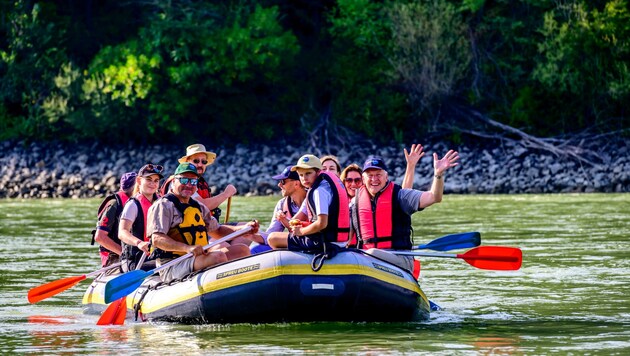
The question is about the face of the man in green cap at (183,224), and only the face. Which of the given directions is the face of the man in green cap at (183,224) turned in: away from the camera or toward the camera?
toward the camera

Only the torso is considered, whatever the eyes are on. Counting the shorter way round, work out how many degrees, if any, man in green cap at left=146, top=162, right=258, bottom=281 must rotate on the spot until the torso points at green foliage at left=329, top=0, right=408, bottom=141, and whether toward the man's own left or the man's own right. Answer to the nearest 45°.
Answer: approximately 135° to the man's own left

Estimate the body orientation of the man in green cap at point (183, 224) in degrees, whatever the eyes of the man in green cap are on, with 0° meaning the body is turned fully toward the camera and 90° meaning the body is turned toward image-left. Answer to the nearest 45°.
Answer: approximately 315°

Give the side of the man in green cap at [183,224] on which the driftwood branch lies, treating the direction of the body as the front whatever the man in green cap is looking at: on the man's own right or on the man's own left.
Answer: on the man's own left

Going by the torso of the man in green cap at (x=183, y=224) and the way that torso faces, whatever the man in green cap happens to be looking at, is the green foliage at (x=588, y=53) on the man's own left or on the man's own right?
on the man's own left

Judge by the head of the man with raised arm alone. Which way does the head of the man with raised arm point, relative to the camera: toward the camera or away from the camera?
toward the camera
